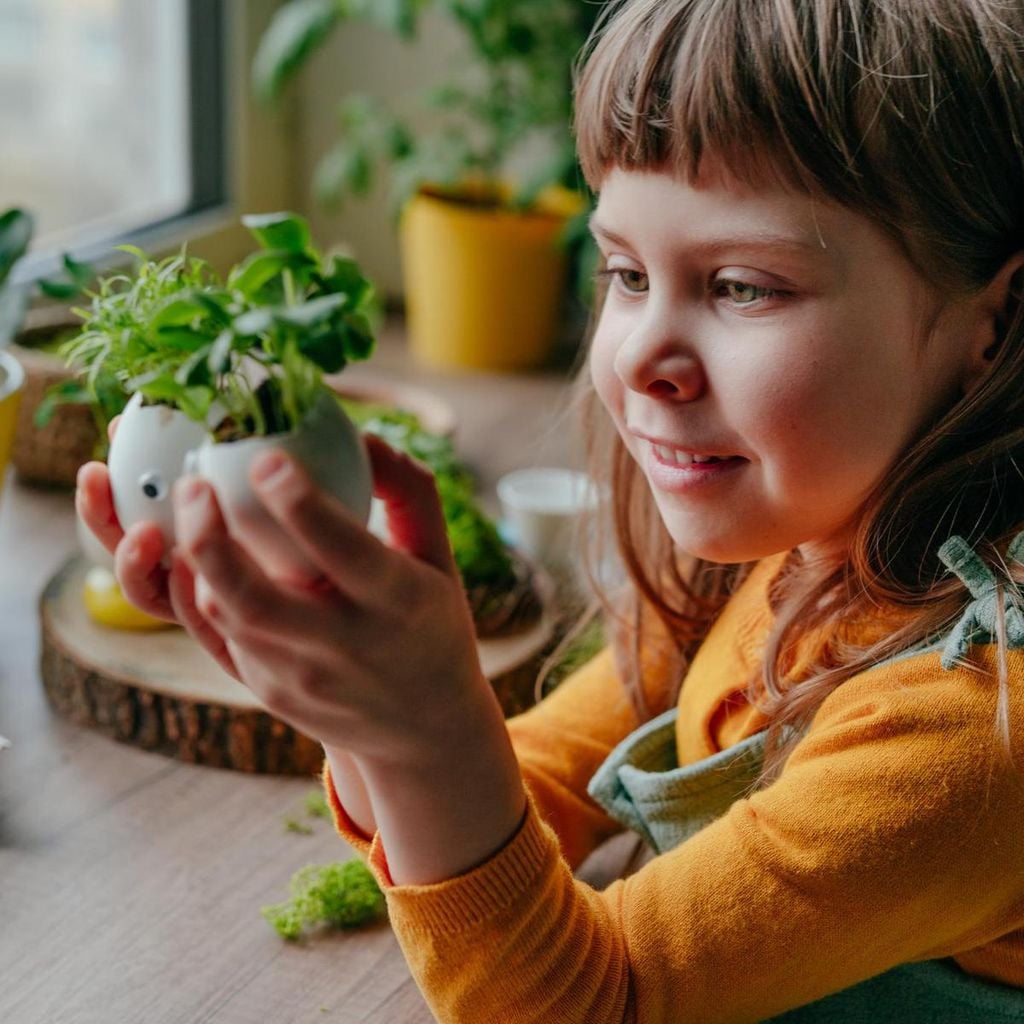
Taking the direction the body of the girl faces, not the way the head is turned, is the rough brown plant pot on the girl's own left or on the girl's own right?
on the girl's own right

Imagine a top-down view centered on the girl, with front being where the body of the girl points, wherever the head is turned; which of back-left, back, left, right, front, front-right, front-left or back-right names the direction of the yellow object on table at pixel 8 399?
right

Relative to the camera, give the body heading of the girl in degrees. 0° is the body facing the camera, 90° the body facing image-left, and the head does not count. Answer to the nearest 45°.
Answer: approximately 45°

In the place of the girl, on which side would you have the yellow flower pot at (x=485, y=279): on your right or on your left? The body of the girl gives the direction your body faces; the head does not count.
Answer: on your right

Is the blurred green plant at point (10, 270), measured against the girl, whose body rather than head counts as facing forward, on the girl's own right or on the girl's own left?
on the girl's own right
